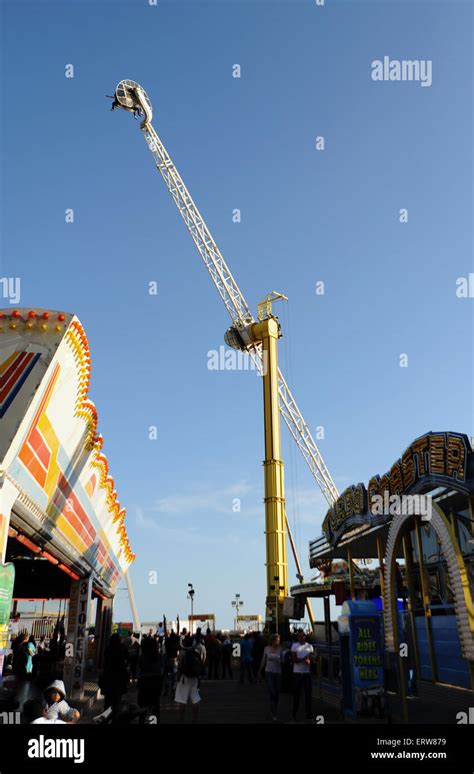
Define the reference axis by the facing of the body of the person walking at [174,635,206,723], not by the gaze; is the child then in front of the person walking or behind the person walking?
behind

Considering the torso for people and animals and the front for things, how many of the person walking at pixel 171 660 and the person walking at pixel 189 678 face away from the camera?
2

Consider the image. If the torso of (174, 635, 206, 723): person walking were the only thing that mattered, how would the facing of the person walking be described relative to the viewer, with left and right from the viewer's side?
facing away from the viewer

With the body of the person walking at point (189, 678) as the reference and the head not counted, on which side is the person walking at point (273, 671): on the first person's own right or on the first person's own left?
on the first person's own right

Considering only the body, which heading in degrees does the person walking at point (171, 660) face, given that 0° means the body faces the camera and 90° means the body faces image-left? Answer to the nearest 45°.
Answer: approximately 180°

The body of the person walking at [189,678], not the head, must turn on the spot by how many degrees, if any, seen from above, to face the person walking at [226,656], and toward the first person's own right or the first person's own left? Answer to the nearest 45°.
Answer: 0° — they already face them

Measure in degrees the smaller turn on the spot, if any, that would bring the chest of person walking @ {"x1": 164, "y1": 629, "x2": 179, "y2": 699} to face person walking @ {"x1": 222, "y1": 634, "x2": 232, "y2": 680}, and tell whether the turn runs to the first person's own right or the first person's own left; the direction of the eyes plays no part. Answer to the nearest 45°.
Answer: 0° — they already face them
